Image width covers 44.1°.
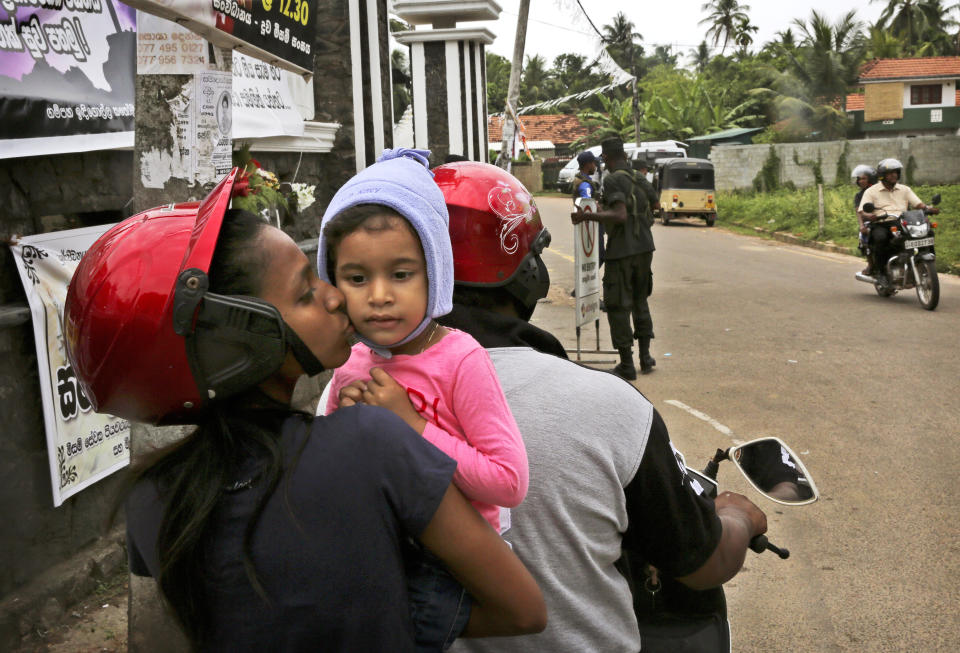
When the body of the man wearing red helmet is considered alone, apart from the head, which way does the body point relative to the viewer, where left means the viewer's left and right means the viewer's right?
facing away from the viewer and to the right of the viewer

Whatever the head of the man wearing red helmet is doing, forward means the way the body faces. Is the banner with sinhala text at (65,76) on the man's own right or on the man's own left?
on the man's own left

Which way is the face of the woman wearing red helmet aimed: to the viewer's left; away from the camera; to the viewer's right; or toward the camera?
to the viewer's right

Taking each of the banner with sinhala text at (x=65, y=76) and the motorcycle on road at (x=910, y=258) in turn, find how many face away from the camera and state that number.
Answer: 0

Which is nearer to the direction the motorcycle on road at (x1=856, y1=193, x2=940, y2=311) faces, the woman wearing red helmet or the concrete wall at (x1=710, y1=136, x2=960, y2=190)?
the woman wearing red helmet

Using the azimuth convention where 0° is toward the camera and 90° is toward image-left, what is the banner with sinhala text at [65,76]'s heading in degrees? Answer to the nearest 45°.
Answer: approximately 315°

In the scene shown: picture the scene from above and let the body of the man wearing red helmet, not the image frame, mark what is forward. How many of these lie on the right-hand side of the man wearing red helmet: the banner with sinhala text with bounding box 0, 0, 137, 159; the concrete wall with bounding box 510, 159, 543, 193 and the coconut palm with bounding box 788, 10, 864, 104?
0

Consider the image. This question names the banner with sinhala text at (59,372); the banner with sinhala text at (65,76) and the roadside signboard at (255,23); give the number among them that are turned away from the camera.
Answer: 0

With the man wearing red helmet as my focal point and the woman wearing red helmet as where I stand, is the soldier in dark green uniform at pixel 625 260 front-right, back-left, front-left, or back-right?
front-left

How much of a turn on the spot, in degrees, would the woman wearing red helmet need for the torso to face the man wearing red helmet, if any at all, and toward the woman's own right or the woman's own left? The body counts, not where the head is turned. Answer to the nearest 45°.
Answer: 0° — they already face them

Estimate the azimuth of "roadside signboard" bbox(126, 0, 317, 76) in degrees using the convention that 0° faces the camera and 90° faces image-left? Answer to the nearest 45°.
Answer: approximately 315°

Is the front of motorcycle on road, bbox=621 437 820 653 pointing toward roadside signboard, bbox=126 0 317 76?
no
